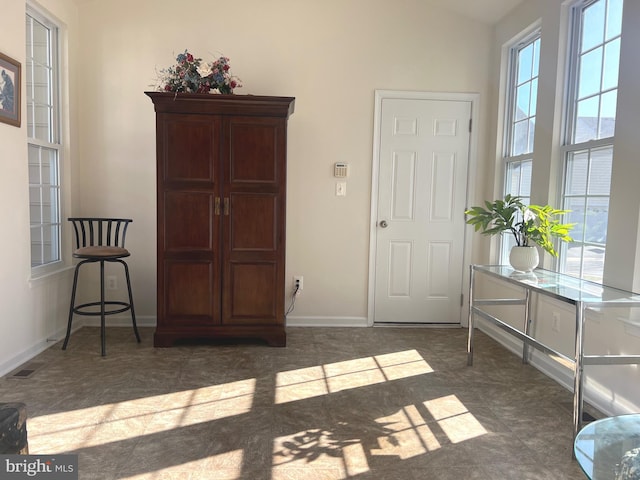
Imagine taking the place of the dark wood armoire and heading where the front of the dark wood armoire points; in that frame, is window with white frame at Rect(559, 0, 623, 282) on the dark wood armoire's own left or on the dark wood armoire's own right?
on the dark wood armoire's own left

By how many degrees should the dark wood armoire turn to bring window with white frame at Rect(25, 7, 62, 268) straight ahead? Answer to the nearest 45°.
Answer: approximately 90° to its right

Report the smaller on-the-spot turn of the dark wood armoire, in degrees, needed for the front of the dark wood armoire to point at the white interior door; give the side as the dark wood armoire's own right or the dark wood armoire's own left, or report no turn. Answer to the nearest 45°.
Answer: approximately 90° to the dark wood armoire's own left

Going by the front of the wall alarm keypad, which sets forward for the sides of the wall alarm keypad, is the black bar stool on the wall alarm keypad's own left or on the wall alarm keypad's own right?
on the wall alarm keypad's own right

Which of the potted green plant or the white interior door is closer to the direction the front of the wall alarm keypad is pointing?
the potted green plant

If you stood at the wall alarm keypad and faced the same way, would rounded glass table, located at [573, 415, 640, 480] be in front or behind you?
in front

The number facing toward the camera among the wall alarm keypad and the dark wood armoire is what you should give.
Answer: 2

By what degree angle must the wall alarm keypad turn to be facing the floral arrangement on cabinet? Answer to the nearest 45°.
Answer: approximately 45° to its right

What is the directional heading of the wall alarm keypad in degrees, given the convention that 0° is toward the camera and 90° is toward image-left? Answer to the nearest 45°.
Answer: approximately 0°

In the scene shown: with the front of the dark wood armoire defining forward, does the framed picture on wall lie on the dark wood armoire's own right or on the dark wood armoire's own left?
on the dark wood armoire's own right

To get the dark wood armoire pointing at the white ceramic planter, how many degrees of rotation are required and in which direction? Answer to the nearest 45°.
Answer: approximately 45° to its left

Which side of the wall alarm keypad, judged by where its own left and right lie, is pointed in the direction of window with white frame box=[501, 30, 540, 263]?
left
